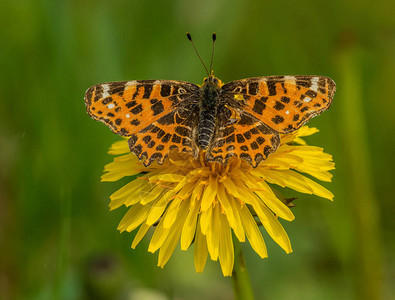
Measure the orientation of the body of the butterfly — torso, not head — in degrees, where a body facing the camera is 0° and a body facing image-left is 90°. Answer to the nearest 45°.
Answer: approximately 180°
